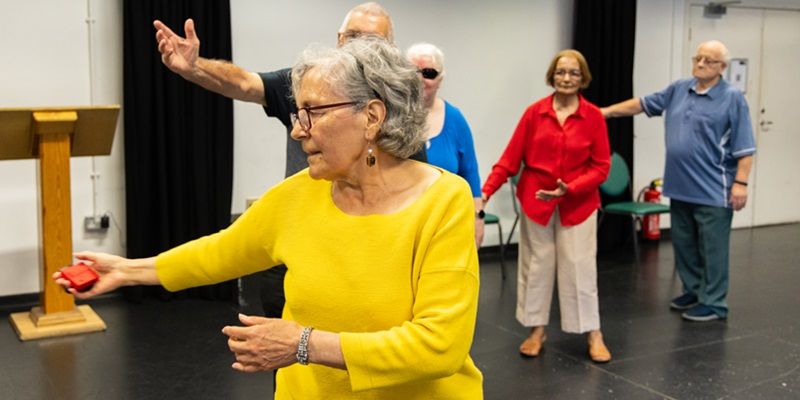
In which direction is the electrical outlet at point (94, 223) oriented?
toward the camera

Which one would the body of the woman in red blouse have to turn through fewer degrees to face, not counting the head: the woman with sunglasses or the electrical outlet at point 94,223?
the woman with sunglasses

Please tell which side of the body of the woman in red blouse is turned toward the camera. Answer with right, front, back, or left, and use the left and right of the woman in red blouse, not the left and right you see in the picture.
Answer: front

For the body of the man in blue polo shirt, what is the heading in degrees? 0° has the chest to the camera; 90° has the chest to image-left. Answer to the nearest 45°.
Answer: approximately 45°

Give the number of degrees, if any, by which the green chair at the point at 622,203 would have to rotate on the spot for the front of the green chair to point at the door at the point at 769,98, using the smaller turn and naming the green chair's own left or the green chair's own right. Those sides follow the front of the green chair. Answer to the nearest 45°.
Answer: approximately 90° to the green chair's own left

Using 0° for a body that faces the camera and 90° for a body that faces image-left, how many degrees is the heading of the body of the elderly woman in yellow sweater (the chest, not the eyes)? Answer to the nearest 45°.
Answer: approximately 45°

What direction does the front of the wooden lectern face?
toward the camera

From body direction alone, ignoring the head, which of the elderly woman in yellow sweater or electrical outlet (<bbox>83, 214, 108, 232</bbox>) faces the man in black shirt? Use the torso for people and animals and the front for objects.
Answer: the electrical outlet

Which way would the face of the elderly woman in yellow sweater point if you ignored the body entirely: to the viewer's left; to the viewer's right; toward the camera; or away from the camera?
to the viewer's left

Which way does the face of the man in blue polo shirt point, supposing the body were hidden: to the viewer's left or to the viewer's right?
to the viewer's left
